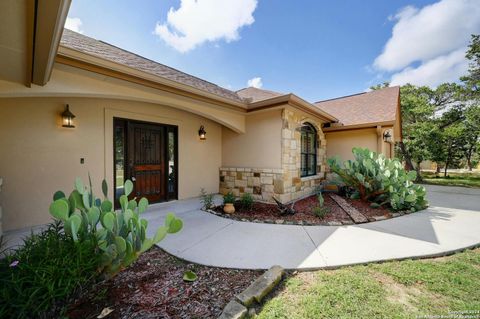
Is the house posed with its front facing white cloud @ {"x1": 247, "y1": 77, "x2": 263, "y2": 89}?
no

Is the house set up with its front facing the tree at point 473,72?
no

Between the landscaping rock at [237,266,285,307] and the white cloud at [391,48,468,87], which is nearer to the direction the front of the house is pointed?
the landscaping rock

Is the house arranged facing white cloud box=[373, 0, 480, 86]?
no

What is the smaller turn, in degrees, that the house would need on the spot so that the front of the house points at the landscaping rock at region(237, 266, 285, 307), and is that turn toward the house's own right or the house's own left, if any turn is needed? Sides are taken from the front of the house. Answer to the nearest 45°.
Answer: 0° — it already faces it

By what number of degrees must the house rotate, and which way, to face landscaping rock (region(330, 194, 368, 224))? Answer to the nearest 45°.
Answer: approximately 45° to its left

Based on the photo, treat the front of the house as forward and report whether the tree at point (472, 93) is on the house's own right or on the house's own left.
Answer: on the house's own left

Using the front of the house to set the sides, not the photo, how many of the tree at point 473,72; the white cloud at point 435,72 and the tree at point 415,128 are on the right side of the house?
0

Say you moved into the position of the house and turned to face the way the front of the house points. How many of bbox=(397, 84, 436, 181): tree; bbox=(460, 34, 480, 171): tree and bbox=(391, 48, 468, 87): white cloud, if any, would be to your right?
0

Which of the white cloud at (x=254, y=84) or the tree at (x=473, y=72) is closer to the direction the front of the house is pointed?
the tree
